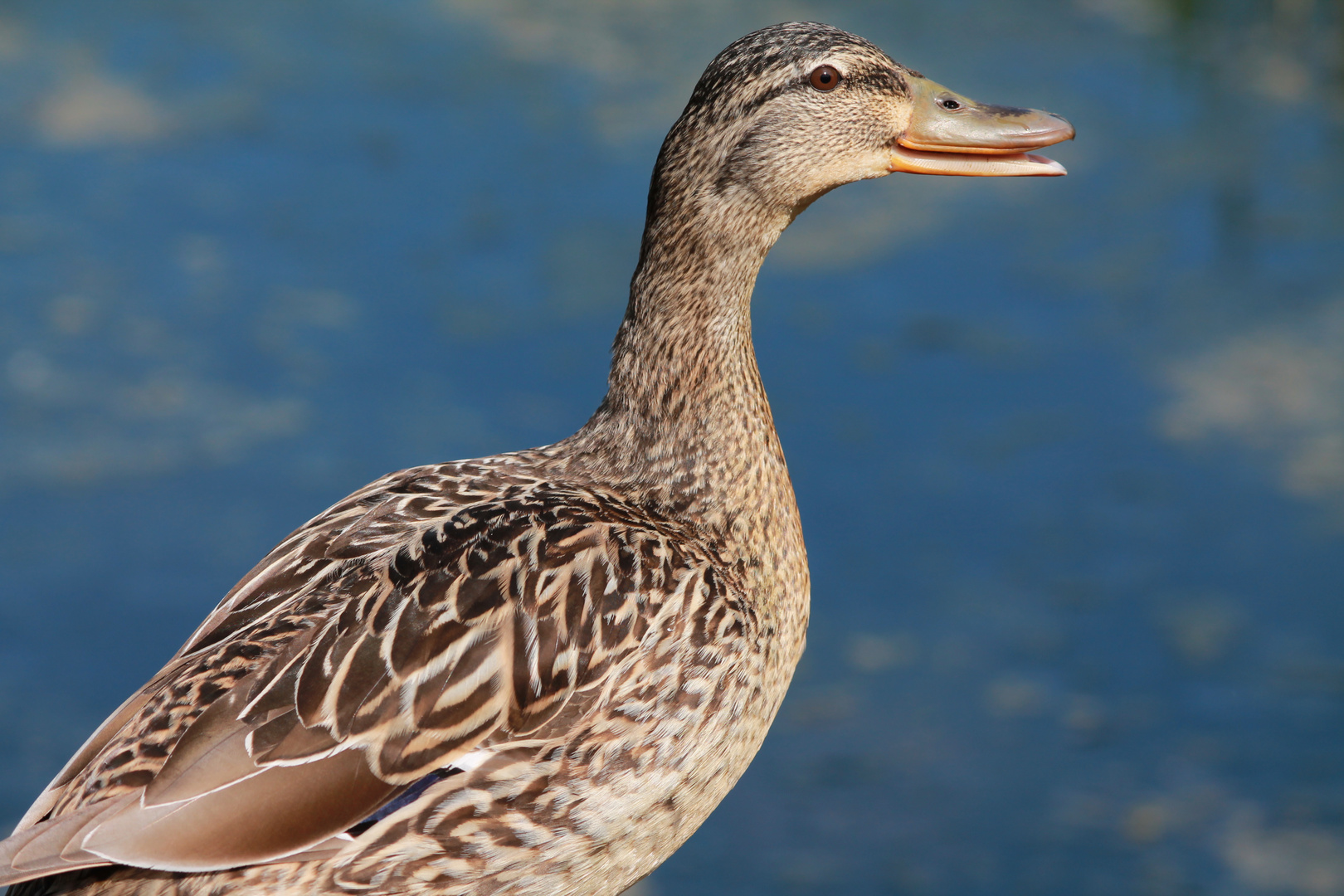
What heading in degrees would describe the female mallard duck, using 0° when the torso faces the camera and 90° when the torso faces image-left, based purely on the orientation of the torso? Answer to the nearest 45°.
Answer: approximately 270°
